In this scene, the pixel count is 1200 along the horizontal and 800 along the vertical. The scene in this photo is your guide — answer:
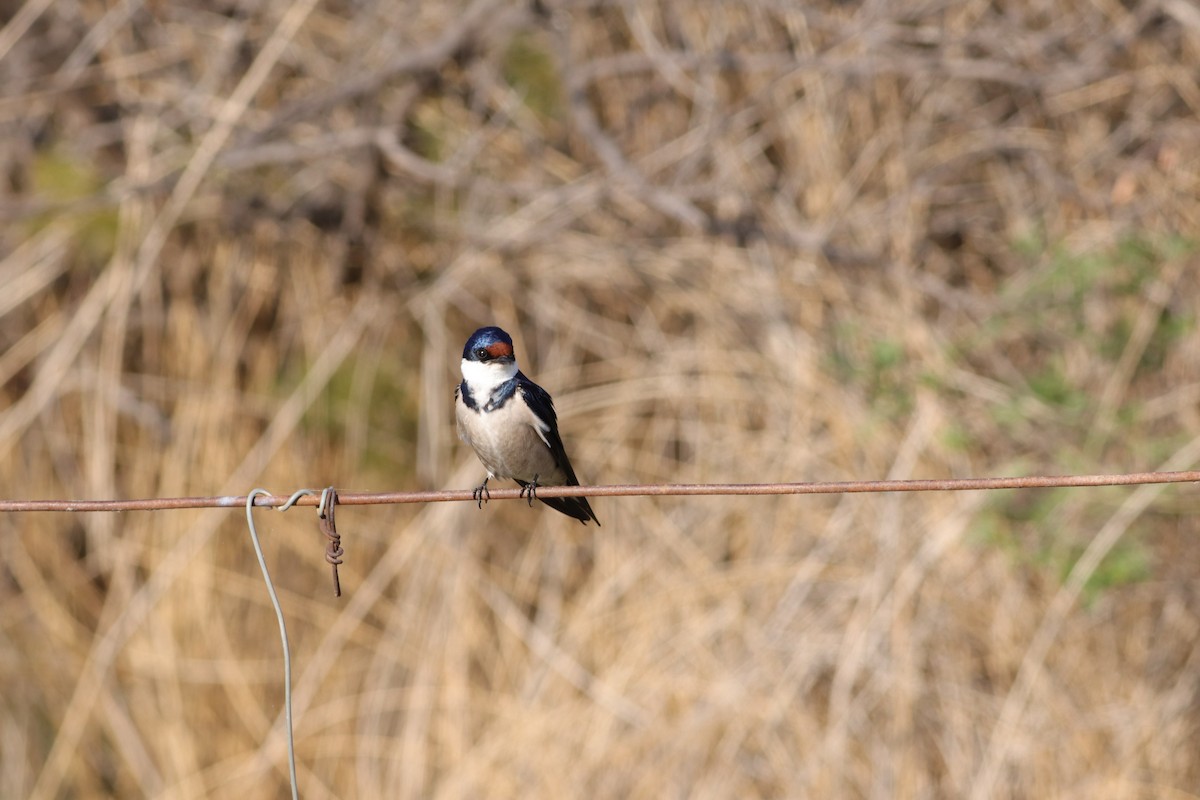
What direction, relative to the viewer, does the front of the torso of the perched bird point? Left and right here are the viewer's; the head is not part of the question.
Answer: facing the viewer and to the left of the viewer
